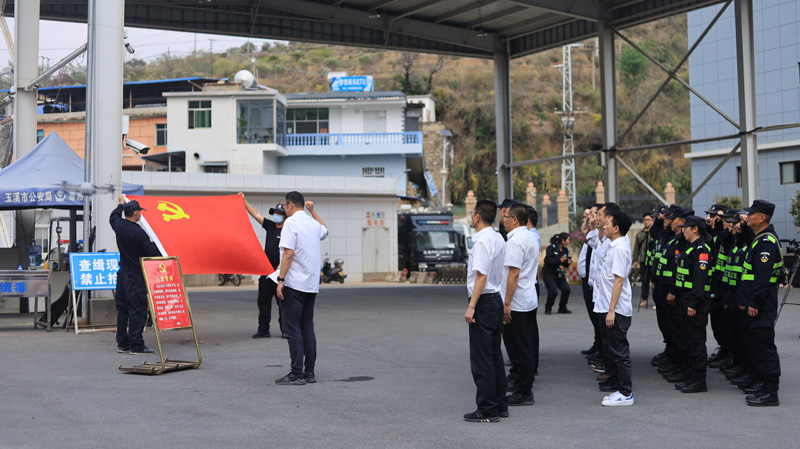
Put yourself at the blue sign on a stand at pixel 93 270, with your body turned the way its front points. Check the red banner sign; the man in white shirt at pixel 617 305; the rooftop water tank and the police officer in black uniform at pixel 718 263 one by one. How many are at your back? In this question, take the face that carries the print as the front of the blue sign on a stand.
1

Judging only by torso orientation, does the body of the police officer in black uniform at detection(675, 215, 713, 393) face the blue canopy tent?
yes

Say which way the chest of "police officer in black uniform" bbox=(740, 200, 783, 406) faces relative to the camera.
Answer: to the viewer's left

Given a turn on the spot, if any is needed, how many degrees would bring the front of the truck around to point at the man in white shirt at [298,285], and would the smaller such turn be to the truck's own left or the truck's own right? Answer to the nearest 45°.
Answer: approximately 45° to the truck's own right

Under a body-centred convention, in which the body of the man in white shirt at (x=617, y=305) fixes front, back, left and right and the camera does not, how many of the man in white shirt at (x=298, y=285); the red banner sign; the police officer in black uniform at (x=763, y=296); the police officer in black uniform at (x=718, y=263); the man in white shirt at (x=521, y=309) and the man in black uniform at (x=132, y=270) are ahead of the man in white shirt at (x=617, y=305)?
4

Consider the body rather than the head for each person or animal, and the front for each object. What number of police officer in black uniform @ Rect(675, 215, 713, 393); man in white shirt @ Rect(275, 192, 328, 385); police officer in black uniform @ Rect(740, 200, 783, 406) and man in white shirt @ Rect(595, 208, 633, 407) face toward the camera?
0

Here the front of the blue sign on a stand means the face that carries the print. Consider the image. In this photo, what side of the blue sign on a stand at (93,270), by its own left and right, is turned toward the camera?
front

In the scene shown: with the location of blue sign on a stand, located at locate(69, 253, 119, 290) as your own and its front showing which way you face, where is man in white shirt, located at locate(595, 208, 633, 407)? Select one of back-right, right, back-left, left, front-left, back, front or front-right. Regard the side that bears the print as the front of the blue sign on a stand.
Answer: front-left

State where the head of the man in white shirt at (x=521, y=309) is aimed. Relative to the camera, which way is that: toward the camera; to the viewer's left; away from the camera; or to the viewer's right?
to the viewer's left

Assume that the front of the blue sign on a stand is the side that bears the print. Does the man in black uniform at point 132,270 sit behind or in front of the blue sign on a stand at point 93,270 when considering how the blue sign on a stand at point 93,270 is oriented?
in front

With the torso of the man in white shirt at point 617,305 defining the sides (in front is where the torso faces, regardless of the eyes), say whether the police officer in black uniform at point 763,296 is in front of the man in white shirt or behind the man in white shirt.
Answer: behind

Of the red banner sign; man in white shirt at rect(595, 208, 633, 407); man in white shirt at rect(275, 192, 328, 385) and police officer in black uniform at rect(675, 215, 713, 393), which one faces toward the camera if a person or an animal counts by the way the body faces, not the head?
the red banner sign

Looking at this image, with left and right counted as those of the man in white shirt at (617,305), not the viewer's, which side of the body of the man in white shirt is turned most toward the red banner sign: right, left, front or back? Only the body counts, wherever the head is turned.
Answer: front

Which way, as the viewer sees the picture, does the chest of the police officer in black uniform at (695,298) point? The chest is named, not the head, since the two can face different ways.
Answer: to the viewer's left

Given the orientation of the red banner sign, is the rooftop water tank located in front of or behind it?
behind
